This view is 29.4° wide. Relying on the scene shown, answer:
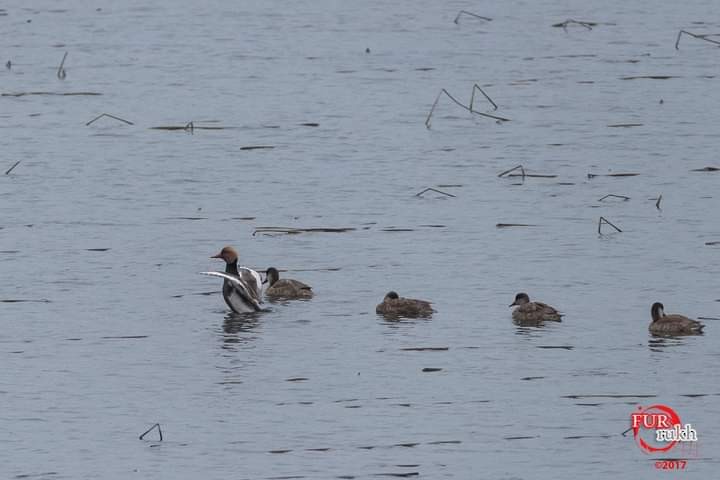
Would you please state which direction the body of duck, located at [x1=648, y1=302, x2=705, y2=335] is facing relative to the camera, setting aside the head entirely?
to the viewer's left

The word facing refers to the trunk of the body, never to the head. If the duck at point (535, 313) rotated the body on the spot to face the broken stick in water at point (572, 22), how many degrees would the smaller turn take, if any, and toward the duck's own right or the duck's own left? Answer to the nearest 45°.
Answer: approximately 90° to the duck's own right

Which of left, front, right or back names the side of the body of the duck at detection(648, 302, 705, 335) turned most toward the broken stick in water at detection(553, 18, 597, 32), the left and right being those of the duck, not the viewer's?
right

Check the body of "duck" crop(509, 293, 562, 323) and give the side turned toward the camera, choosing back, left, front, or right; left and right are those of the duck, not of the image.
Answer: left

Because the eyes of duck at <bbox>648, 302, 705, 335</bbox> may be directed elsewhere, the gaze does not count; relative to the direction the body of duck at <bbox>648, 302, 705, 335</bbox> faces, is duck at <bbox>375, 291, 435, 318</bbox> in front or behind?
in front

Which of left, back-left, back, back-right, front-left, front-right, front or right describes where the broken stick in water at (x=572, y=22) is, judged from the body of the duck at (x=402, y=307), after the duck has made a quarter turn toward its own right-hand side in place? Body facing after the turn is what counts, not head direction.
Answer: front

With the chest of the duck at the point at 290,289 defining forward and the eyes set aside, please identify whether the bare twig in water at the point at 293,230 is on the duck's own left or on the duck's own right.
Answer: on the duck's own right

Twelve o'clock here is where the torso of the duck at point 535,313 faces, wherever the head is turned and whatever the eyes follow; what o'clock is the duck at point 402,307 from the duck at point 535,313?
the duck at point 402,307 is roughly at 12 o'clock from the duck at point 535,313.

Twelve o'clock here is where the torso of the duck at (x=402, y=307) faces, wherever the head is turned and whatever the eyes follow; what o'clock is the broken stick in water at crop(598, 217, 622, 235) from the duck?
The broken stick in water is roughly at 4 o'clock from the duck.

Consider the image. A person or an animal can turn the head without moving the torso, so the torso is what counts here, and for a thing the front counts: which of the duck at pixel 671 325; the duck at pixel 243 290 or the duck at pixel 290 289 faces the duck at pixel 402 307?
the duck at pixel 671 325

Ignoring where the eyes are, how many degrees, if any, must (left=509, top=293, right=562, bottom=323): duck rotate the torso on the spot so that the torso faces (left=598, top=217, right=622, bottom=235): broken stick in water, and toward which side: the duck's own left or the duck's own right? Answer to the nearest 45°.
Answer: approximately 90° to the duck's own right

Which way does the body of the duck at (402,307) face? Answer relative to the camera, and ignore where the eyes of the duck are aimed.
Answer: to the viewer's left

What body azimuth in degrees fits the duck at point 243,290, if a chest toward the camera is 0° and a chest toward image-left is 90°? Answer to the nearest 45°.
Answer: approximately 90°

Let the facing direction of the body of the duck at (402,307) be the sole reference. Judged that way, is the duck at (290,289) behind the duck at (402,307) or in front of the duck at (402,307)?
in front
